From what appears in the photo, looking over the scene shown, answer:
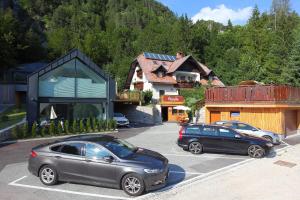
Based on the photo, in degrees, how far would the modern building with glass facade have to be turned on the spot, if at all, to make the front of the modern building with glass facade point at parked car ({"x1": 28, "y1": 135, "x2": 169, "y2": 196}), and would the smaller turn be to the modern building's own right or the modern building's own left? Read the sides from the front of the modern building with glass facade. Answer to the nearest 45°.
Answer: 0° — it already faces it

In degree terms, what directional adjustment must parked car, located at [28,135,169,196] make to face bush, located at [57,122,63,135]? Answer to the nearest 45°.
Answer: approximately 135° to its left

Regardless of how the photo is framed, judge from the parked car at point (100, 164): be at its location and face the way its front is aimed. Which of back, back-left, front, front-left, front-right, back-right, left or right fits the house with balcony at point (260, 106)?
left

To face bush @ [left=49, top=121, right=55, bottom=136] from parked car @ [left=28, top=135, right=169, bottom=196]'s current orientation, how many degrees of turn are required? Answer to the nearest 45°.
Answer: approximately 135° to its left

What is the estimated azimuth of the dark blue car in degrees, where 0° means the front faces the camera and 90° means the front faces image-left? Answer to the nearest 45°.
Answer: approximately 270°

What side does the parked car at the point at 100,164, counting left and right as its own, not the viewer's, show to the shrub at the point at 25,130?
back

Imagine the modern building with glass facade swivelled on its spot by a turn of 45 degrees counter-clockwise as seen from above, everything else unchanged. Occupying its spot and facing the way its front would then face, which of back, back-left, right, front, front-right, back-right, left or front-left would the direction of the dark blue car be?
front

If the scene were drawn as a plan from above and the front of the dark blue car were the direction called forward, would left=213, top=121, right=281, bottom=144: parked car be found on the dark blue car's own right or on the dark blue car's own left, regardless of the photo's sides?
on the dark blue car's own left

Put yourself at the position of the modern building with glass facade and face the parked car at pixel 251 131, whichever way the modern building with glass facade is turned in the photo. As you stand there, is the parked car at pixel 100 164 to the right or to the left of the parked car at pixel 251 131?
right

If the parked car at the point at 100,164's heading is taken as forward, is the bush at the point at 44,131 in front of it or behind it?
behind

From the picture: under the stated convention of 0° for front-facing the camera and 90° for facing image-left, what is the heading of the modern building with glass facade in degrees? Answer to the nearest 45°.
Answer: approximately 0°
